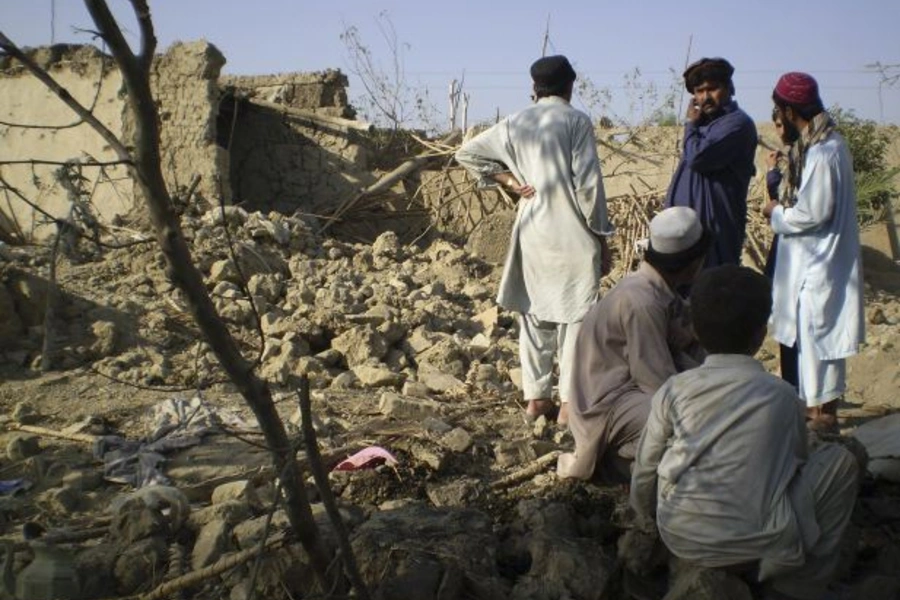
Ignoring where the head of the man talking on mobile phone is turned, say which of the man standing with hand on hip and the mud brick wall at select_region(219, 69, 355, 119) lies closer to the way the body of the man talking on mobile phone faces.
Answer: the man standing with hand on hip

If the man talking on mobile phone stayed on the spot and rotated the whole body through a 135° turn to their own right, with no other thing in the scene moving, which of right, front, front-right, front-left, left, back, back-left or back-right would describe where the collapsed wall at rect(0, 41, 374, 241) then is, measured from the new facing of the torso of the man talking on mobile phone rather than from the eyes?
front-left

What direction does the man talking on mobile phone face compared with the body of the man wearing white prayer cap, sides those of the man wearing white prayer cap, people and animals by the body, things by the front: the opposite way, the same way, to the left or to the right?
the opposite way

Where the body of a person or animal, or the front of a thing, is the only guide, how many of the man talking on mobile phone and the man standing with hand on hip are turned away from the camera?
1

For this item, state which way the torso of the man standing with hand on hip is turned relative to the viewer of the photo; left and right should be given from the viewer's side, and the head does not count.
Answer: facing away from the viewer

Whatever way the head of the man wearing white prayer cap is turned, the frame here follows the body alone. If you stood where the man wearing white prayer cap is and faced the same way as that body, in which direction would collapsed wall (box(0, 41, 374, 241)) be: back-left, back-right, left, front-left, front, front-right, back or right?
left

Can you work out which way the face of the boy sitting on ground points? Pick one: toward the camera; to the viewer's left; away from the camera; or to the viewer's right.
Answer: away from the camera

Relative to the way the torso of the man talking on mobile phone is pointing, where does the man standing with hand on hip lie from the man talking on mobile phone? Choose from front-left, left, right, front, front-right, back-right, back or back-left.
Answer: front-right

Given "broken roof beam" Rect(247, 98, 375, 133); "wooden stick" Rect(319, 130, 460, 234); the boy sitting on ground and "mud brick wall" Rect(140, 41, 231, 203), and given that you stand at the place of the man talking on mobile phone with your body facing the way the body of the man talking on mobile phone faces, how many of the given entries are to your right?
3

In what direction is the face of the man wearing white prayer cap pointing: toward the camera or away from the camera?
away from the camera

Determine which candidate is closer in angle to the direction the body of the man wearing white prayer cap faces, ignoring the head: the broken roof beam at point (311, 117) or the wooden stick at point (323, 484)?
the broken roof beam

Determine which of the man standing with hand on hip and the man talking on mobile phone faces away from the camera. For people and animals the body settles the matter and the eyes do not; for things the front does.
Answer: the man standing with hand on hip
